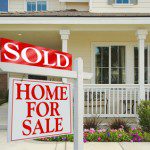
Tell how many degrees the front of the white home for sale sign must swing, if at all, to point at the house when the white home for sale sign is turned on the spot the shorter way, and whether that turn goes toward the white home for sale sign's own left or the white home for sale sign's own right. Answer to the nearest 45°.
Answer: approximately 135° to the white home for sale sign's own left

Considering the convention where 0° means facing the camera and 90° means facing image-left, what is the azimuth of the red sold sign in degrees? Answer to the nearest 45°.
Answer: approximately 315°

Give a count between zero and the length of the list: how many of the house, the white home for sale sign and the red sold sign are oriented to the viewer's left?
0

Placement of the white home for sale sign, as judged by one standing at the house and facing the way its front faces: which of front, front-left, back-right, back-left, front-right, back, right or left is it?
front

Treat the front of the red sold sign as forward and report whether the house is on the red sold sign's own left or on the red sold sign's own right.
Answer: on the red sold sign's own left

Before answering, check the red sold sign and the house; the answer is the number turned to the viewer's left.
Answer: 0

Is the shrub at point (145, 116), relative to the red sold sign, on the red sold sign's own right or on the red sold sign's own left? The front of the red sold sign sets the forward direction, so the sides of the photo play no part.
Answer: on the red sold sign's own left

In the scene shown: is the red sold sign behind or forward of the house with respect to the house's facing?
forward

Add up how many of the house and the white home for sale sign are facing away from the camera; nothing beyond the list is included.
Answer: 0

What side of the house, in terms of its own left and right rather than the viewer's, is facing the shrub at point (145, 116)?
front

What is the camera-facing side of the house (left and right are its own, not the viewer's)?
front
